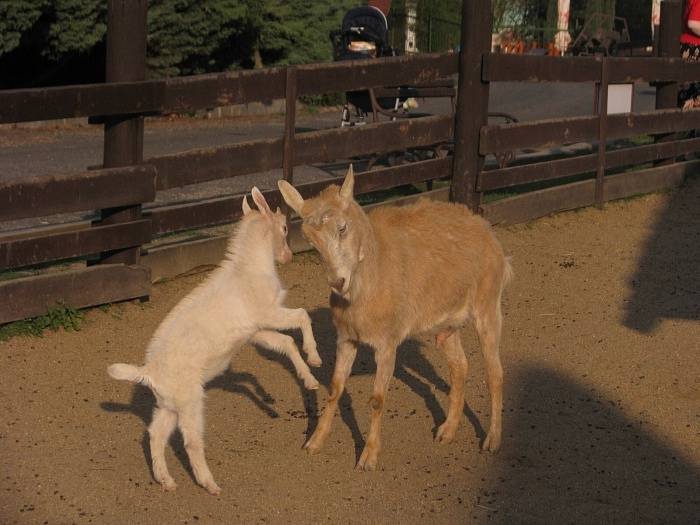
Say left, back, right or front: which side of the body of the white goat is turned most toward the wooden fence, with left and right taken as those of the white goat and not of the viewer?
left

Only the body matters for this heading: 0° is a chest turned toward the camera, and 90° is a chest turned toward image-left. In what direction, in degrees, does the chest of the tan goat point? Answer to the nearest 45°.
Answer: approximately 45°

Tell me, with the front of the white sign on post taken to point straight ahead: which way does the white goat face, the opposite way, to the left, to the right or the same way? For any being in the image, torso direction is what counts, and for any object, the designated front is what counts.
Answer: to the left

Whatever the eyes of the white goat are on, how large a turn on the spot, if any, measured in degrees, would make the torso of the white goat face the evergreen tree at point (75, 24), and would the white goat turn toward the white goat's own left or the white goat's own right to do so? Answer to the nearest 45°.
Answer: approximately 90° to the white goat's own left

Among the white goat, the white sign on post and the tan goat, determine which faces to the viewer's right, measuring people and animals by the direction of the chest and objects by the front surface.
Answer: the white goat

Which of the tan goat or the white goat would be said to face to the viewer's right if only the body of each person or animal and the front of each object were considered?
the white goat

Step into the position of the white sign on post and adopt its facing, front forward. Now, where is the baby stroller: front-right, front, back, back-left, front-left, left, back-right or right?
back-right

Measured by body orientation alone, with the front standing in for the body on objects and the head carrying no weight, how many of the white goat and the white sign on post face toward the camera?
1

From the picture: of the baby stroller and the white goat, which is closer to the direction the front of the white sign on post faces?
the white goat

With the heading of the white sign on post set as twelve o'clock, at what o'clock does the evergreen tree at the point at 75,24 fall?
The evergreen tree is roughly at 4 o'clock from the white sign on post.

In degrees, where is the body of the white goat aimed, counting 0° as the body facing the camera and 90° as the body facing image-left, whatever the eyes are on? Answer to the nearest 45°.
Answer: approximately 270°
